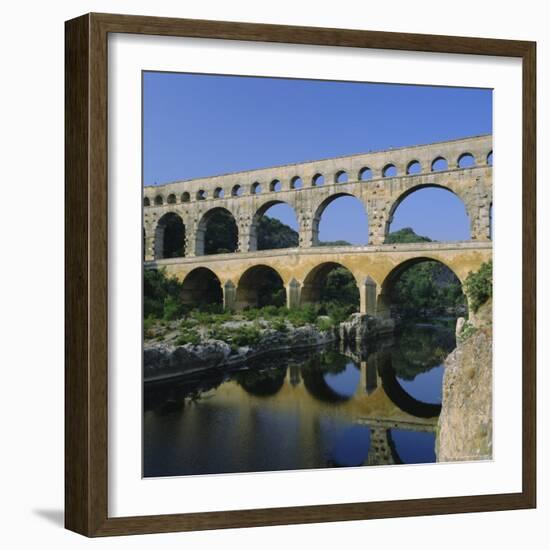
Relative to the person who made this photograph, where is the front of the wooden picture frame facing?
facing the viewer and to the right of the viewer
